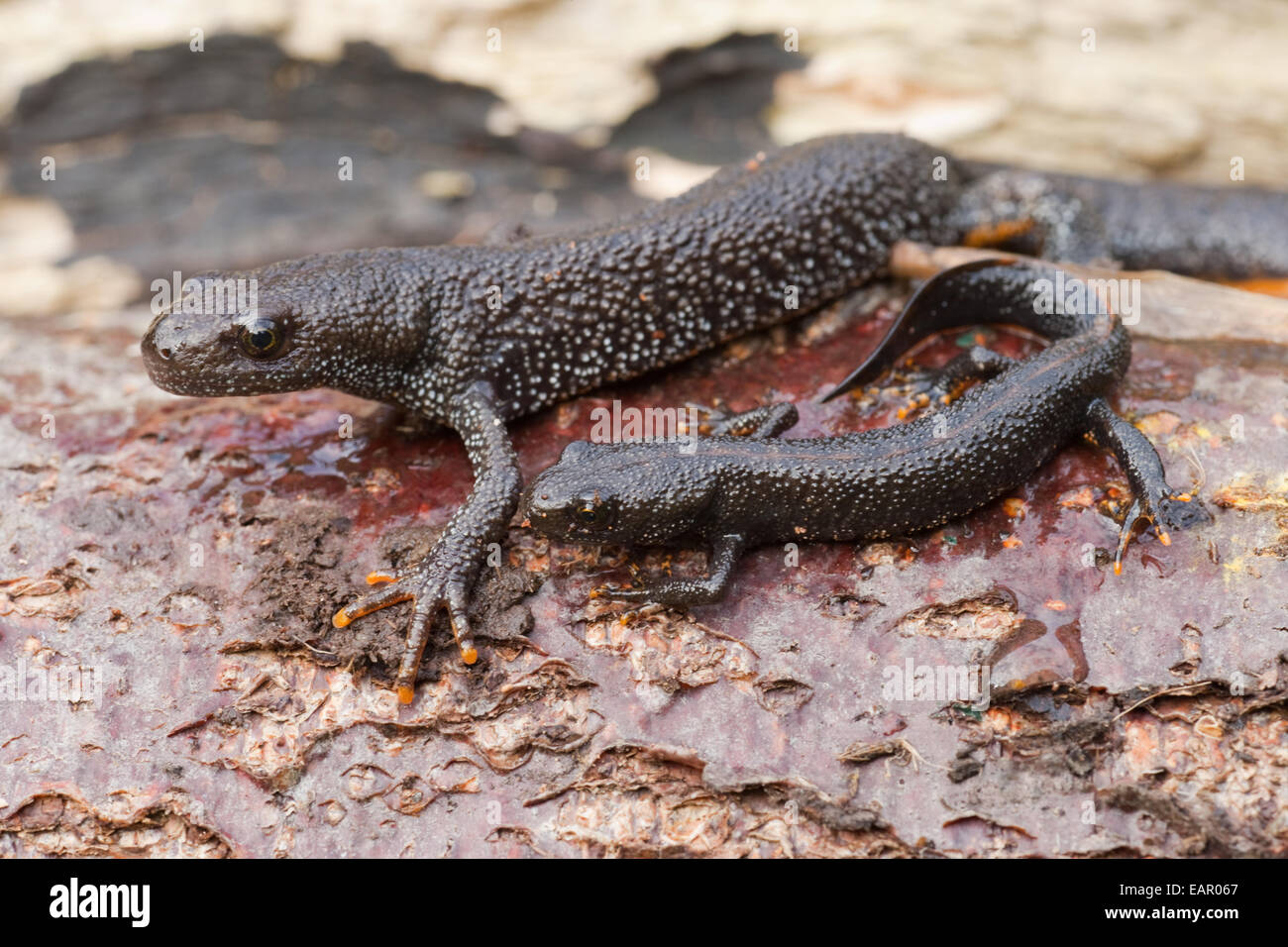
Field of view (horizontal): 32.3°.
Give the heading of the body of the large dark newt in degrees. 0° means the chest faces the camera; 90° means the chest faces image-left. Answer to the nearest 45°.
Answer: approximately 90°
